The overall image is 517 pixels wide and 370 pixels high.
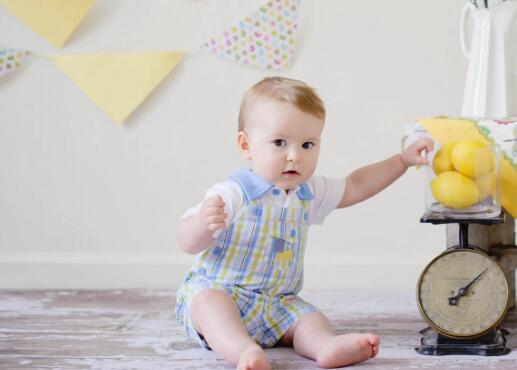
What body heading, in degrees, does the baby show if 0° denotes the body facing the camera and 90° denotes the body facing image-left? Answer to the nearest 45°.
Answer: approximately 315°

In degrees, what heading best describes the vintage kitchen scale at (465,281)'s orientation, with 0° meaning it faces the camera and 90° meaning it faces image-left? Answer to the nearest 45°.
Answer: approximately 0°

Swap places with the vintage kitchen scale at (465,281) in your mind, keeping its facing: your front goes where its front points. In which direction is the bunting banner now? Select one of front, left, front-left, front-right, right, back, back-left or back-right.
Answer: back-right
